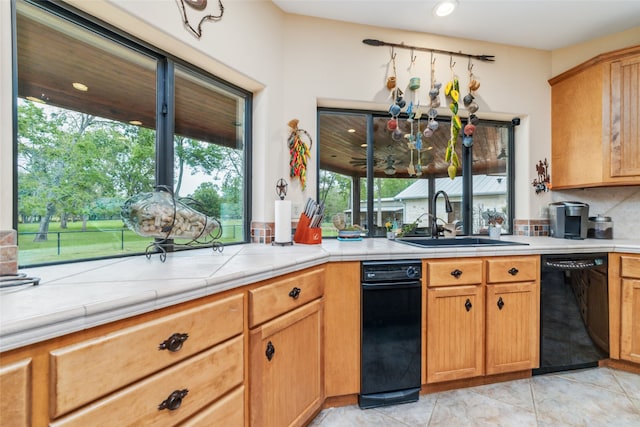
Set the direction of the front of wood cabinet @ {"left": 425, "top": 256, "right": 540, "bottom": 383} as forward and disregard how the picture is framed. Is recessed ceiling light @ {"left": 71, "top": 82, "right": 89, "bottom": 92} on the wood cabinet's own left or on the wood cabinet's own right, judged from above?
on the wood cabinet's own right

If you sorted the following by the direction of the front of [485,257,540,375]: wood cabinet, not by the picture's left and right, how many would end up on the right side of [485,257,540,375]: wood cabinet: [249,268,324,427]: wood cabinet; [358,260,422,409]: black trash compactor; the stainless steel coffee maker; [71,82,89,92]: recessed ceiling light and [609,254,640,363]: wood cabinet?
3

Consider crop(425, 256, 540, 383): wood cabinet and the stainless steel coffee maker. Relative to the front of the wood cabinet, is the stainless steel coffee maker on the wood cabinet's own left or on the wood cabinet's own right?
on the wood cabinet's own left

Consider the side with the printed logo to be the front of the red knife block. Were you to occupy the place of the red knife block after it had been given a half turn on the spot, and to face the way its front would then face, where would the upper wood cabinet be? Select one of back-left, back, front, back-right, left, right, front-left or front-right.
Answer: back-right

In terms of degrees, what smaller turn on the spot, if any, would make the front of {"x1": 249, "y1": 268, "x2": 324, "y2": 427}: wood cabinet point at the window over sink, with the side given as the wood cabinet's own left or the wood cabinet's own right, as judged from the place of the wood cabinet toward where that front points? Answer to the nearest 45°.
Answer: approximately 90° to the wood cabinet's own left

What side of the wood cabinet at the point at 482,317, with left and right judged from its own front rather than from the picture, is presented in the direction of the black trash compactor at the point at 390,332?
right

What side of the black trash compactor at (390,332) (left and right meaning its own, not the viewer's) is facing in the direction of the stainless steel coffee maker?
left

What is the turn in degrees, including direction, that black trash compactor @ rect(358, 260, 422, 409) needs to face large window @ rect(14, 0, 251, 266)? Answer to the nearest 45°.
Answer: approximately 90° to its right

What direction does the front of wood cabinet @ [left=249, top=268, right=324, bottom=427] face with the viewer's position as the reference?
facing the viewer and to the right of the viewer

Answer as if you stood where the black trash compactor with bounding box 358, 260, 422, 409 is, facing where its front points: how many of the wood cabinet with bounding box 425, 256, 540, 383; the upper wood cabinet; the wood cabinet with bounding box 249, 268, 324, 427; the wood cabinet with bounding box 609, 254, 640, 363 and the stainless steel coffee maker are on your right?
1

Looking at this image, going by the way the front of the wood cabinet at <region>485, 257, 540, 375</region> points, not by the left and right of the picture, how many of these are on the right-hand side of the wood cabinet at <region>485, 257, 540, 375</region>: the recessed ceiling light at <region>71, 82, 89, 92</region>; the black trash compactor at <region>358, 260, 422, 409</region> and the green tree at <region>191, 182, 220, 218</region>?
3

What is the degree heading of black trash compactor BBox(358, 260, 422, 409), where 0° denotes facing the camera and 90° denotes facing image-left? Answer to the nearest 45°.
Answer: approximately 315°
